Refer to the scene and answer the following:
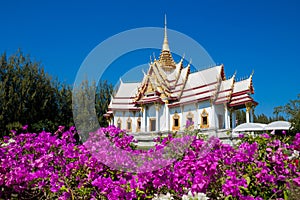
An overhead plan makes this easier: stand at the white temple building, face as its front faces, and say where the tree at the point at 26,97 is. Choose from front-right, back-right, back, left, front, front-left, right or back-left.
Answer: front-right

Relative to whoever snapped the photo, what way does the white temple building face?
facing the viewer and to the left of the viewer

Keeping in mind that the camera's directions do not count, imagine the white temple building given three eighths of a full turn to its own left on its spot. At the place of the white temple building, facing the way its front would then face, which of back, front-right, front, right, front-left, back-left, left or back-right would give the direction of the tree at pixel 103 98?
back-left

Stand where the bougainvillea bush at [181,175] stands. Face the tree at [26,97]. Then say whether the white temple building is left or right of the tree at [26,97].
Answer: right

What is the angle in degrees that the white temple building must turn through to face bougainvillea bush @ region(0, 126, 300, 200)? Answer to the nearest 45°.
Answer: approximately 45° to its left
